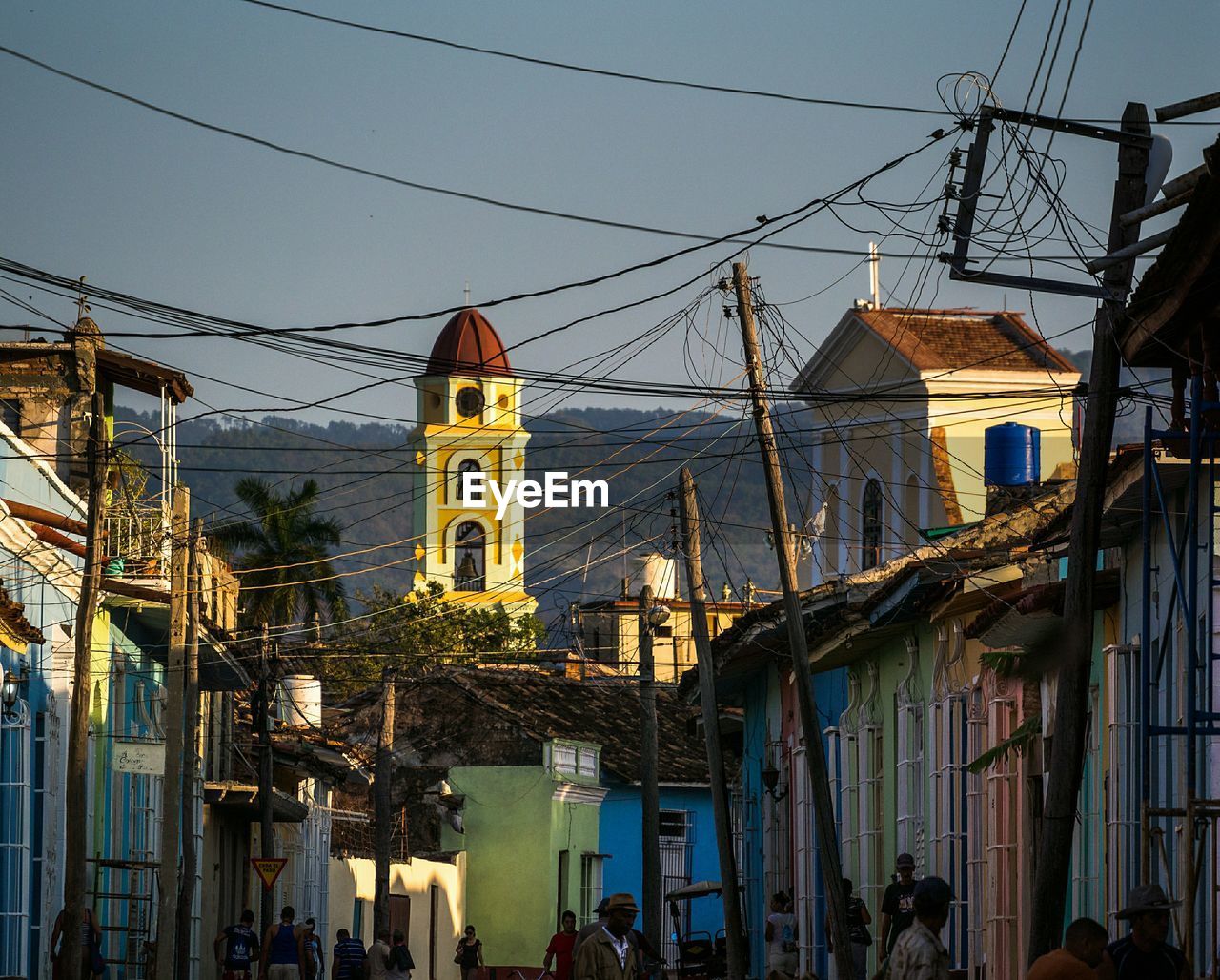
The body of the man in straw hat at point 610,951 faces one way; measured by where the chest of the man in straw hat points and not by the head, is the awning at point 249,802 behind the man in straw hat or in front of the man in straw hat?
behind

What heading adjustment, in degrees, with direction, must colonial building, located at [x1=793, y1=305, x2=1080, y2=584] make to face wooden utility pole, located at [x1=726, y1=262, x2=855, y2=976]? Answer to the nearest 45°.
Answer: approximately 45° to its left

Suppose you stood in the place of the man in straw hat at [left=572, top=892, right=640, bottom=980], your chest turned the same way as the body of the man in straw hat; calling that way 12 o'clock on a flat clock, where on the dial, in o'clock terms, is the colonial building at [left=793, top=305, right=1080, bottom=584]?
The colonial building is roughly at 8 o'clock from the man in straw hat.

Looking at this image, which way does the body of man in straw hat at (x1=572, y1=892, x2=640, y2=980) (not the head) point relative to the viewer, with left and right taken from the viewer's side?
facing the viewer and to the right of the viewer

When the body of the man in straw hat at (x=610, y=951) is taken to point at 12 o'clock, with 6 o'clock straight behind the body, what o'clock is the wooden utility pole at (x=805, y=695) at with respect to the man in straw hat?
The wooden utility pole is roughly at 8 o'clock from the man in straw hat.

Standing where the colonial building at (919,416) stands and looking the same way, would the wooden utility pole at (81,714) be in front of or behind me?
in front

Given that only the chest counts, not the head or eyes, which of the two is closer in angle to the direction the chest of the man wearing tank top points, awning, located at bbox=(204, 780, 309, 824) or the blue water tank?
the awning

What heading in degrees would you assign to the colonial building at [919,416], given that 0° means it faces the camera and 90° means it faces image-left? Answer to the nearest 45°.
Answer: approximately 45°

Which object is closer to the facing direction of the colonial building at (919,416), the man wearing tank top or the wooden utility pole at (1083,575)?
the man wearing tank top

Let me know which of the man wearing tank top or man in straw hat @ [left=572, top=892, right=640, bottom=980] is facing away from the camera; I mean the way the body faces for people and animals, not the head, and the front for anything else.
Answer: the man wearing tank top

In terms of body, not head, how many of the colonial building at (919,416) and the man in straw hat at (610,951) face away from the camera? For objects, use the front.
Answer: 0

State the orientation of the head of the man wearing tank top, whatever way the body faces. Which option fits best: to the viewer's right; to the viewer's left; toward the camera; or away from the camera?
away from the camera

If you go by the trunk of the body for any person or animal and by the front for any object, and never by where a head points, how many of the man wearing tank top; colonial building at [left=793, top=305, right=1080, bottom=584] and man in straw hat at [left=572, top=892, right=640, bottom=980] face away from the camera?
1

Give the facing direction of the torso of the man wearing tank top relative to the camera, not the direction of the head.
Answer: away from the camera
